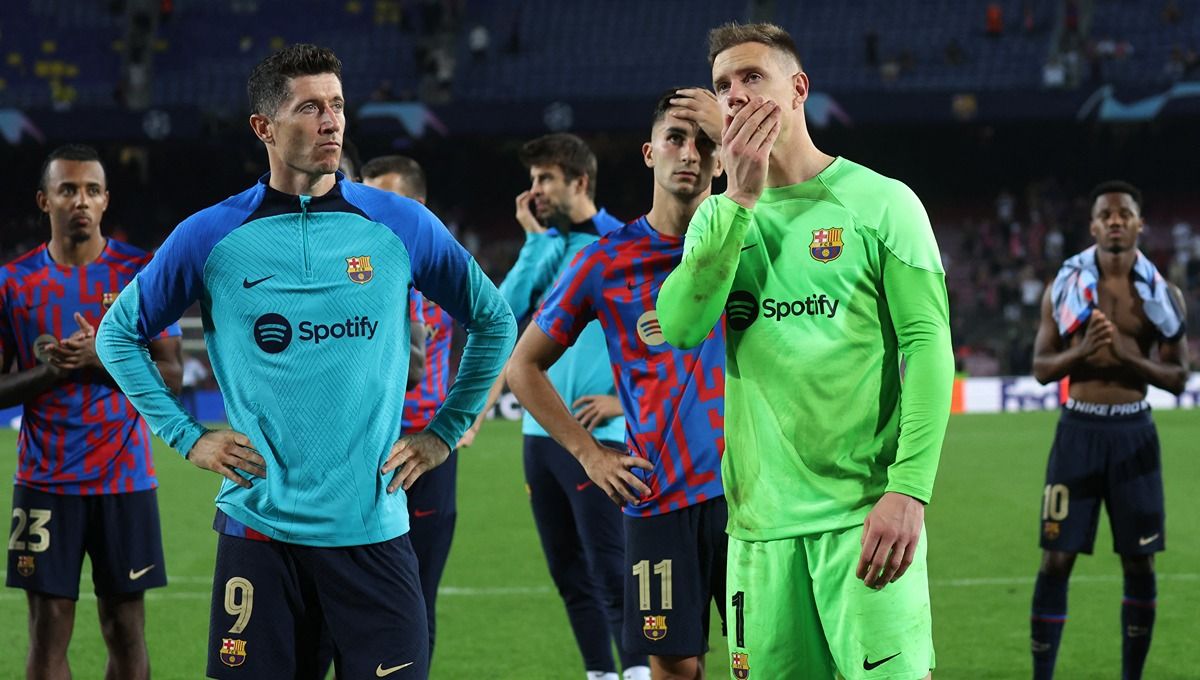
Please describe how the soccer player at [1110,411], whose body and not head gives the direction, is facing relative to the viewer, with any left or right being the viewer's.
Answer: facing the viewer

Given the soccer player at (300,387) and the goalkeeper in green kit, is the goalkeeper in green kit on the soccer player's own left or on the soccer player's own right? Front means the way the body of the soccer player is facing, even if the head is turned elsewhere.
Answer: on the soccer player's own left

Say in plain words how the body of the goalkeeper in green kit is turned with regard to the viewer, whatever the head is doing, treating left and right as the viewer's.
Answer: facing the viewer and to the left of the viewer

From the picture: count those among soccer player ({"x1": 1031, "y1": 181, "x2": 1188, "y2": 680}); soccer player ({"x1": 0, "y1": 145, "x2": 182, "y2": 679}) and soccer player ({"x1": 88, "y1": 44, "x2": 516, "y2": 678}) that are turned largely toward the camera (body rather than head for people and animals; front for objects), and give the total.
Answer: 3

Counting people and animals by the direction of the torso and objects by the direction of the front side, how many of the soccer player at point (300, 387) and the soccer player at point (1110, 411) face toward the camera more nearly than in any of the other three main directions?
2

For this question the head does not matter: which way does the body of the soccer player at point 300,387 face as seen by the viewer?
toward the camera

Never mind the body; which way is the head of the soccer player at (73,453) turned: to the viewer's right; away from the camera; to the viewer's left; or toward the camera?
toward the camera

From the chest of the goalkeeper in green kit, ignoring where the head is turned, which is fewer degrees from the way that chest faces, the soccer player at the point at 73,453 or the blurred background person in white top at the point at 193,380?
the soccer player

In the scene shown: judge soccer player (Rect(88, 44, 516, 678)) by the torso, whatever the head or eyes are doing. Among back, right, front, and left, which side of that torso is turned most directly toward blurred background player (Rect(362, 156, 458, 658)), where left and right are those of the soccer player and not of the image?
back

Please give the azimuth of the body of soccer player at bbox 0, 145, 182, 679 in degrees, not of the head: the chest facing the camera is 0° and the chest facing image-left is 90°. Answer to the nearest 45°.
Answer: approximately 0°

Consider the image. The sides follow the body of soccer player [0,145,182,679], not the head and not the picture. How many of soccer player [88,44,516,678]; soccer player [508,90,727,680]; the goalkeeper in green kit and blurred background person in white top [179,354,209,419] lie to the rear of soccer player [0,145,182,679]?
1

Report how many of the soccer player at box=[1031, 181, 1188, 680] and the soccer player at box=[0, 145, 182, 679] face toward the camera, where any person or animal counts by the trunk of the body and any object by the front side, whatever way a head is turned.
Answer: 2
